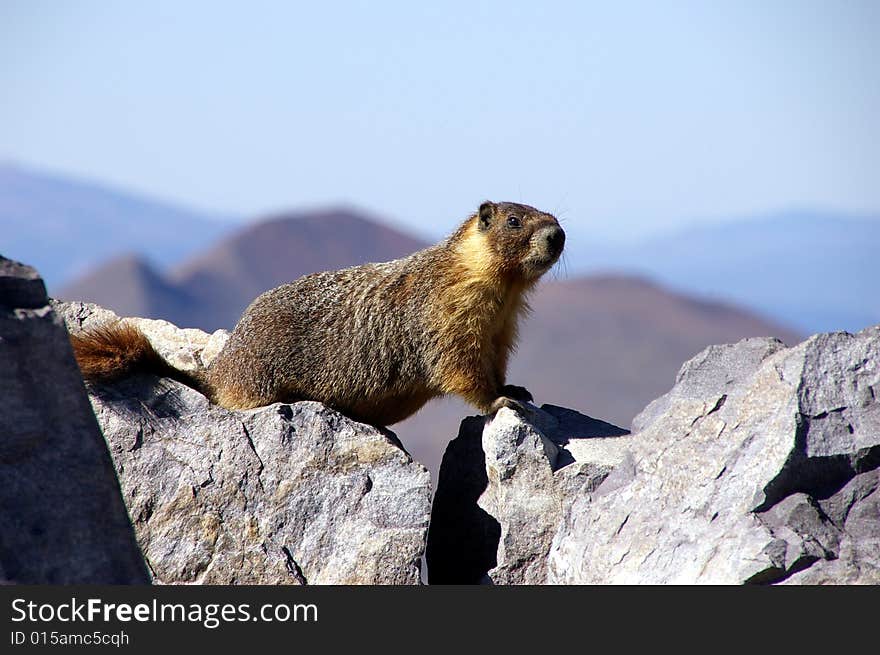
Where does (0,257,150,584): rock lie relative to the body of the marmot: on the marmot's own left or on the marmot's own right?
on the marmot's own right

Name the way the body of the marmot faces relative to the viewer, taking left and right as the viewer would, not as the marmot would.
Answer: facing to the right of the viewer

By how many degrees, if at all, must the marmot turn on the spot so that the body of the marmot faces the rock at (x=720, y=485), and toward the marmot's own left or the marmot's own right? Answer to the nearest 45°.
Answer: approximately 45° to the marmot's own right
